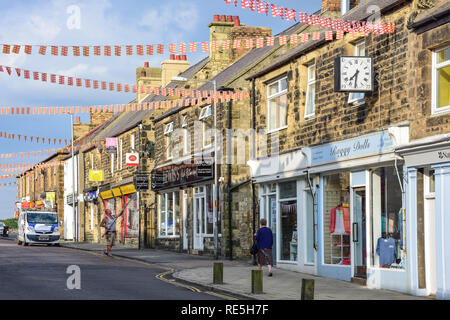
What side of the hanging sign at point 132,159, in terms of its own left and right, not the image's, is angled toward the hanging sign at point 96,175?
back

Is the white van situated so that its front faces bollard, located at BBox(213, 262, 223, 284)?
yes

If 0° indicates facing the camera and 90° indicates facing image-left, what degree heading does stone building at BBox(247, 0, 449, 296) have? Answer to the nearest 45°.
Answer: approximately 45°

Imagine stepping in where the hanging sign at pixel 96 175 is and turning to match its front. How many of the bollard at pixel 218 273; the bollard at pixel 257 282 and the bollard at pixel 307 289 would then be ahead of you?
3

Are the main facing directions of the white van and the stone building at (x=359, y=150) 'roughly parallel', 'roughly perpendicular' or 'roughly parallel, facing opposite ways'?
roughly perpendicular

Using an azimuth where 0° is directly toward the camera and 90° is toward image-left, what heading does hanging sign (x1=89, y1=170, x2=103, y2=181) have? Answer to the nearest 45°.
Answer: approximately 0°

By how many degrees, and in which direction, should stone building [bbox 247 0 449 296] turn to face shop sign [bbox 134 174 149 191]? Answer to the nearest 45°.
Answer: approximately 90° to its right

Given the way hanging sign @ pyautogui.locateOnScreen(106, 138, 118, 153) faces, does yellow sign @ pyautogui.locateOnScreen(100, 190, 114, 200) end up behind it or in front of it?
behind
